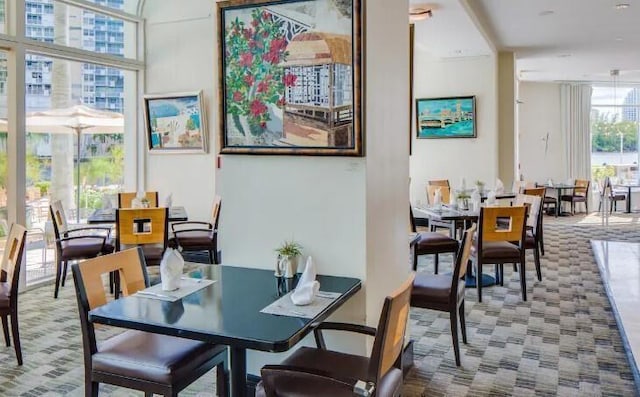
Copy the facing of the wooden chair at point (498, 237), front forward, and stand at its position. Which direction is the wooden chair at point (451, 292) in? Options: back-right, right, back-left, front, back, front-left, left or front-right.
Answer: back

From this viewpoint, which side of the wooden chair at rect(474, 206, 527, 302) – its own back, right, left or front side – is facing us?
back

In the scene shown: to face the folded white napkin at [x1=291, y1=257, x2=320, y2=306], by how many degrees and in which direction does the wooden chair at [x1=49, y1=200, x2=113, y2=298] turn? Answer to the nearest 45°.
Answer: approximately 90° to its right

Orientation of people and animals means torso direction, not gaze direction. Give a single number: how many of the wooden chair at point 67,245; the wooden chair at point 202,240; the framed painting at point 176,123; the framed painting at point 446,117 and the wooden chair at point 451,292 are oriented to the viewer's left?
2

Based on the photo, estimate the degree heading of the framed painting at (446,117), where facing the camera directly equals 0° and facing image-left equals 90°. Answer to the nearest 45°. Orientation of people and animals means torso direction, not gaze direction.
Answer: approximately 0°

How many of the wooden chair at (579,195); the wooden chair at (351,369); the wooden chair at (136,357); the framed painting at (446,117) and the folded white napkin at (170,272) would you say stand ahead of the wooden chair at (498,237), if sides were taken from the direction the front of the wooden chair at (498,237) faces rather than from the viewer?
2

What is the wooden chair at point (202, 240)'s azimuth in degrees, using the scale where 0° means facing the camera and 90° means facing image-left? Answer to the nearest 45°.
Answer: approximately 90°

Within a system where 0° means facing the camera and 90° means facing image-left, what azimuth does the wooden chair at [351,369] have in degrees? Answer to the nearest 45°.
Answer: approximately 135°

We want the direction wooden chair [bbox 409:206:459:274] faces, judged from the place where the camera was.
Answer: facing to the right of the viewer

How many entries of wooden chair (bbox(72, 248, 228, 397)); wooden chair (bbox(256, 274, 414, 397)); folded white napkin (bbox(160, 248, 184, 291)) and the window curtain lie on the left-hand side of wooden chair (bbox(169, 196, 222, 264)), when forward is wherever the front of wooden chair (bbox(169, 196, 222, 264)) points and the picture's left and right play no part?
3

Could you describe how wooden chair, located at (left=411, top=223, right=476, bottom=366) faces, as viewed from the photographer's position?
facing to the left of the viewer
